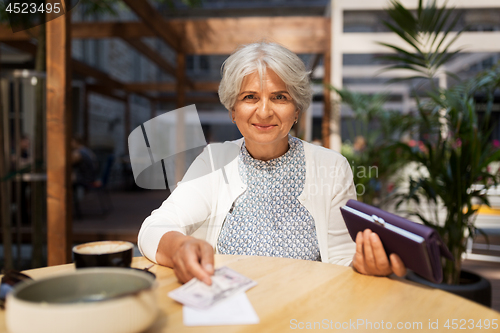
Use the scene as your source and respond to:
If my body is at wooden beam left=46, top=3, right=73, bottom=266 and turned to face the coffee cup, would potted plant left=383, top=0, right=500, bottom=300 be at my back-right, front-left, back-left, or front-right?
front-left

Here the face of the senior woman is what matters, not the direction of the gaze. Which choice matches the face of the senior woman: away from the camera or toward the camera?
toward the camera

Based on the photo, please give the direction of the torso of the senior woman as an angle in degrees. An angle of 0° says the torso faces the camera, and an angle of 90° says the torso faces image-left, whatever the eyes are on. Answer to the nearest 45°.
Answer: approximately 0°

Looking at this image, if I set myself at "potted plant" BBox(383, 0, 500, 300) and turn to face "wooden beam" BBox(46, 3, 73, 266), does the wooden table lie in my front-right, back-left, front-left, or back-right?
front-left

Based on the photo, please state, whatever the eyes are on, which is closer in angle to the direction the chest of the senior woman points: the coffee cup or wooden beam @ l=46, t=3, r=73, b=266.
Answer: the coffee cup

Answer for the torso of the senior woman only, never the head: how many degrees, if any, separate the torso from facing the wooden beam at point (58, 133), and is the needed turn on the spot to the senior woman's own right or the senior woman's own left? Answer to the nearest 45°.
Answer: approximately 135° to the senior woman's own right

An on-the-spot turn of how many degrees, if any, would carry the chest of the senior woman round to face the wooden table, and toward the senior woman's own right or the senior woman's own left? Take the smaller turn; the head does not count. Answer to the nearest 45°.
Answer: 0° — they already face it

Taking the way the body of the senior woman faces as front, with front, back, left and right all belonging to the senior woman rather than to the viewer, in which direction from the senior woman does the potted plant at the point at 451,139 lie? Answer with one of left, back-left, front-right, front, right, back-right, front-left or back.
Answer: back-left

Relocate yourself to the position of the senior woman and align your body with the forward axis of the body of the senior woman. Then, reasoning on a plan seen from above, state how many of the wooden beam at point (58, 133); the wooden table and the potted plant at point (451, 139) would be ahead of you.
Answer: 1

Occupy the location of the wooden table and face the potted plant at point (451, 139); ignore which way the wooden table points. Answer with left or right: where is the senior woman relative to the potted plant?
left
